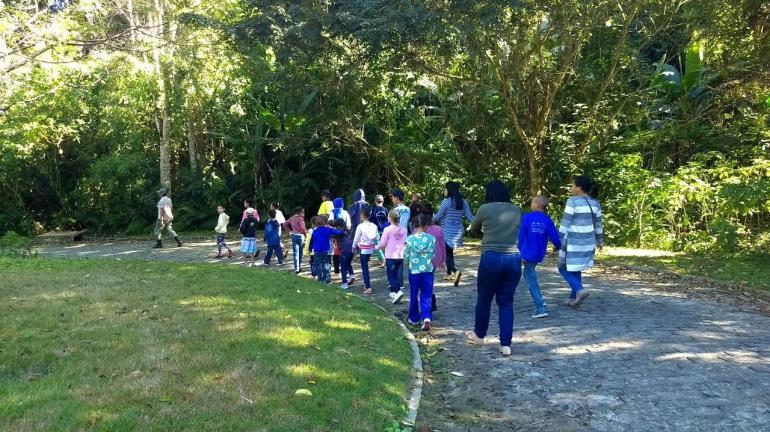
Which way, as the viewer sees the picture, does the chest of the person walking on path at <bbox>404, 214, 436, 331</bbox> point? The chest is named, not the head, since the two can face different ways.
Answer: away from the camera

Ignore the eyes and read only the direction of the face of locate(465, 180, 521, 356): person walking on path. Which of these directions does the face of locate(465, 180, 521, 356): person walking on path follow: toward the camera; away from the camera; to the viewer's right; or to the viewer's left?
away from the camera

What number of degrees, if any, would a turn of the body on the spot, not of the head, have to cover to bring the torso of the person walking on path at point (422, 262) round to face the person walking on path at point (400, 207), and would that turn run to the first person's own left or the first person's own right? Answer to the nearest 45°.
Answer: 0° — they already face them

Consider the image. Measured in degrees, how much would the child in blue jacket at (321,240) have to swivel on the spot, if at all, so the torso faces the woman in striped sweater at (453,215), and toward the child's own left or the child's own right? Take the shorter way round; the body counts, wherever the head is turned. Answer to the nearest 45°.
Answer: approximately 135° to the child's own right

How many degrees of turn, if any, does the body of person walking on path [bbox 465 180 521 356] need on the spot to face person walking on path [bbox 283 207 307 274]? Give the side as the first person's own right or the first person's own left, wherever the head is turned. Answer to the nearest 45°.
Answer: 0° — they already face them

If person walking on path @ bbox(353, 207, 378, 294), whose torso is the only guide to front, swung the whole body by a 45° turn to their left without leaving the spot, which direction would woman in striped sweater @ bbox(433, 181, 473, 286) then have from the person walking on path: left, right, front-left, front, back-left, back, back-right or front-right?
back

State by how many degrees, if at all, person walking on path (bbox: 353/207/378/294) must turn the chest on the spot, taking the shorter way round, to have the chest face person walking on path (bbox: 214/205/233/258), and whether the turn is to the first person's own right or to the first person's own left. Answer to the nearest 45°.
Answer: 0° — they already face them

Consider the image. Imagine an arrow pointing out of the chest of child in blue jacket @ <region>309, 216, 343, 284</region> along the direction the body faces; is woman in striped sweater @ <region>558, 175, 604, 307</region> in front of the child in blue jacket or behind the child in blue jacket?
behind

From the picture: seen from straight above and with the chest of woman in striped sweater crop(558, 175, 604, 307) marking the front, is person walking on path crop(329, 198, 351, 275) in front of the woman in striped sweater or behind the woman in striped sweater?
in front

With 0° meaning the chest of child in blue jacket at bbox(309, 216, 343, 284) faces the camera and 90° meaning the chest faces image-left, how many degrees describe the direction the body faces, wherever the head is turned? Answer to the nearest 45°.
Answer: approximately 135°

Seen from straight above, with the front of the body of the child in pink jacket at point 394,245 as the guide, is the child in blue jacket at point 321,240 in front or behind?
in front

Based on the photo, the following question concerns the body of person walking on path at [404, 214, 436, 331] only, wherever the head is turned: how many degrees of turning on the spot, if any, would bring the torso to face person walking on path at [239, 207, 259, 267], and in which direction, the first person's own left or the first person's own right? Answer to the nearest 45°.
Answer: approximately 45° to the first person's own left

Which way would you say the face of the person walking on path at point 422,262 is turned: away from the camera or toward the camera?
away from the camera

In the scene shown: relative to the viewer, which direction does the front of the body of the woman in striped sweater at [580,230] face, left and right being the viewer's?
facing away from the viewer and to the left of the viewer
